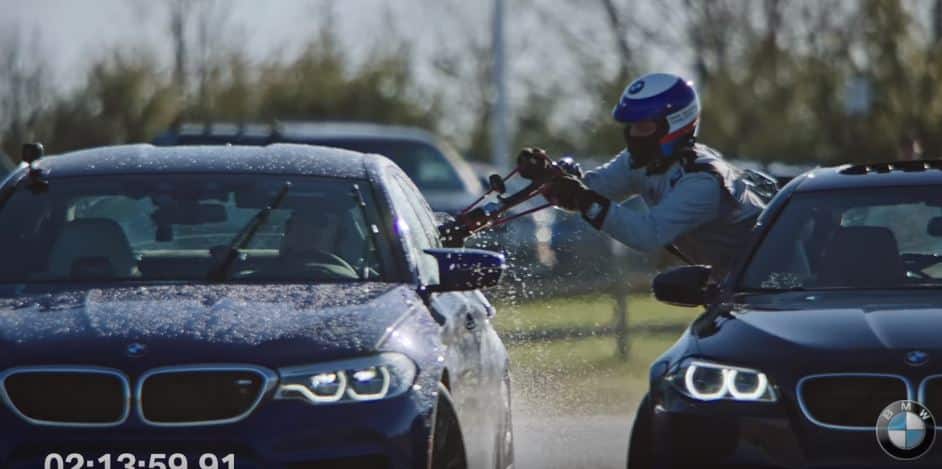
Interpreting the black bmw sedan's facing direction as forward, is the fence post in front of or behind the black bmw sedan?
behind

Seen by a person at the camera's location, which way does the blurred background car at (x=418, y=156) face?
facing to the right of the viewer

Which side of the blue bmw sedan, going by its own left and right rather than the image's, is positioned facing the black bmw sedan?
left

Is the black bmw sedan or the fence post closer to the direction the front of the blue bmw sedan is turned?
the black bmw sedan

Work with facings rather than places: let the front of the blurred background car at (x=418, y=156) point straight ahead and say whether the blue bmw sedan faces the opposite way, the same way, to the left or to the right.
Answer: to the right

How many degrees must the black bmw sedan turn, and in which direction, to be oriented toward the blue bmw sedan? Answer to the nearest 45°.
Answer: approximately 90° to its right

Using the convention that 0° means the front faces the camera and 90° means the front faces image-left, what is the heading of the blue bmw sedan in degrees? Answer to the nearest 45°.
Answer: approximately 0°

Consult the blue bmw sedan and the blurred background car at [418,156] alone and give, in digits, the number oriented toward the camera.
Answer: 1

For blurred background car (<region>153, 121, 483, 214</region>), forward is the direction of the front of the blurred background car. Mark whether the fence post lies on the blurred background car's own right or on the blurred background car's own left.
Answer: on the blurred background car's own right
